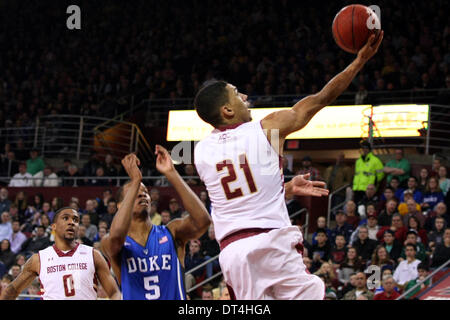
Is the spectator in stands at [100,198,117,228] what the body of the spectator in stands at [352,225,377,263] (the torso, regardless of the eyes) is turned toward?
no

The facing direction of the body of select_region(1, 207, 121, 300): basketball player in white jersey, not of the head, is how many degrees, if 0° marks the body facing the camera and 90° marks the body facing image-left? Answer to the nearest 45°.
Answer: approximately 0°

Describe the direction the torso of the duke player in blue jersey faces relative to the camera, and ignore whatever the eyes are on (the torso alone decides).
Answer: toward the camera

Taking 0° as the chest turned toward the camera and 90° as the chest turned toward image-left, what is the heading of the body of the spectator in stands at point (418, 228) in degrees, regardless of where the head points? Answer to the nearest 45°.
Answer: approximately 45°

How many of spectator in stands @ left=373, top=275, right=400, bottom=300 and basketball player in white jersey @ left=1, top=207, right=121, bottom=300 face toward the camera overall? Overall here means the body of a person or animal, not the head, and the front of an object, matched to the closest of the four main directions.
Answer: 2

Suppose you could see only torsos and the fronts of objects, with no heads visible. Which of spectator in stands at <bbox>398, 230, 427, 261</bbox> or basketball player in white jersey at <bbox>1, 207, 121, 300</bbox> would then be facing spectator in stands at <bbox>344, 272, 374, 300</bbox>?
spectator in stands at <bbox>398, 230, 427, 261</bbox>

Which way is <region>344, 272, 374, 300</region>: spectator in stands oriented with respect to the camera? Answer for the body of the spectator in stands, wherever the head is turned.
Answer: toward the camera

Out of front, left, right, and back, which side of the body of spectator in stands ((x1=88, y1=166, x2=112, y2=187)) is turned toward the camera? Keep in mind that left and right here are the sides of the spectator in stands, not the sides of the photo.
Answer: front

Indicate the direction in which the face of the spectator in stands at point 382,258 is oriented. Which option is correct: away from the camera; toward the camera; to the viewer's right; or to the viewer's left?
toward the camera

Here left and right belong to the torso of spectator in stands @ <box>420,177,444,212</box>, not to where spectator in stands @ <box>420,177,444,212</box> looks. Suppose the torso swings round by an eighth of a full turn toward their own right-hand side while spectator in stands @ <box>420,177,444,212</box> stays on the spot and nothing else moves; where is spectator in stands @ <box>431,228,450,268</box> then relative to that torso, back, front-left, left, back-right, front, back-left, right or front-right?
left

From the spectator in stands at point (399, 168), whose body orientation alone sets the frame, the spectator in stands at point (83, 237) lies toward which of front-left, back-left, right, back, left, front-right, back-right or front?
front-right

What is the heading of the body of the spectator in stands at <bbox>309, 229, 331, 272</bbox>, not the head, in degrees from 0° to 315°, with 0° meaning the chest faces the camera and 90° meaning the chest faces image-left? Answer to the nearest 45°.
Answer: approximately 45°

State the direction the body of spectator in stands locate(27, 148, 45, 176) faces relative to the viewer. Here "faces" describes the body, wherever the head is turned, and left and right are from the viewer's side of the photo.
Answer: facing the viewer

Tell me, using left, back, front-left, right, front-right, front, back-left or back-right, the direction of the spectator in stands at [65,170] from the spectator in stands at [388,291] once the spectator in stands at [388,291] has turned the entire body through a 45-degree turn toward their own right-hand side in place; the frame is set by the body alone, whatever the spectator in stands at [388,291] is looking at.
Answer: right

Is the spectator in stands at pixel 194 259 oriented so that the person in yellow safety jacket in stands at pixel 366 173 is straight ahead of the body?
no

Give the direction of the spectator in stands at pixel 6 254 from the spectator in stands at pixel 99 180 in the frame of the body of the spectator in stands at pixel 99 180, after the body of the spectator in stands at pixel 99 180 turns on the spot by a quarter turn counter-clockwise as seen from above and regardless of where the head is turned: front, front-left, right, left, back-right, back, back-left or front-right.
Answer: back-right

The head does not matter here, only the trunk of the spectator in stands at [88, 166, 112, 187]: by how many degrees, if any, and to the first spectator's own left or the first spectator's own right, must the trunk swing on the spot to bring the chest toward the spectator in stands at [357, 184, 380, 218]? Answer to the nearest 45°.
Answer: approximately 45° to the first spectator's own left
